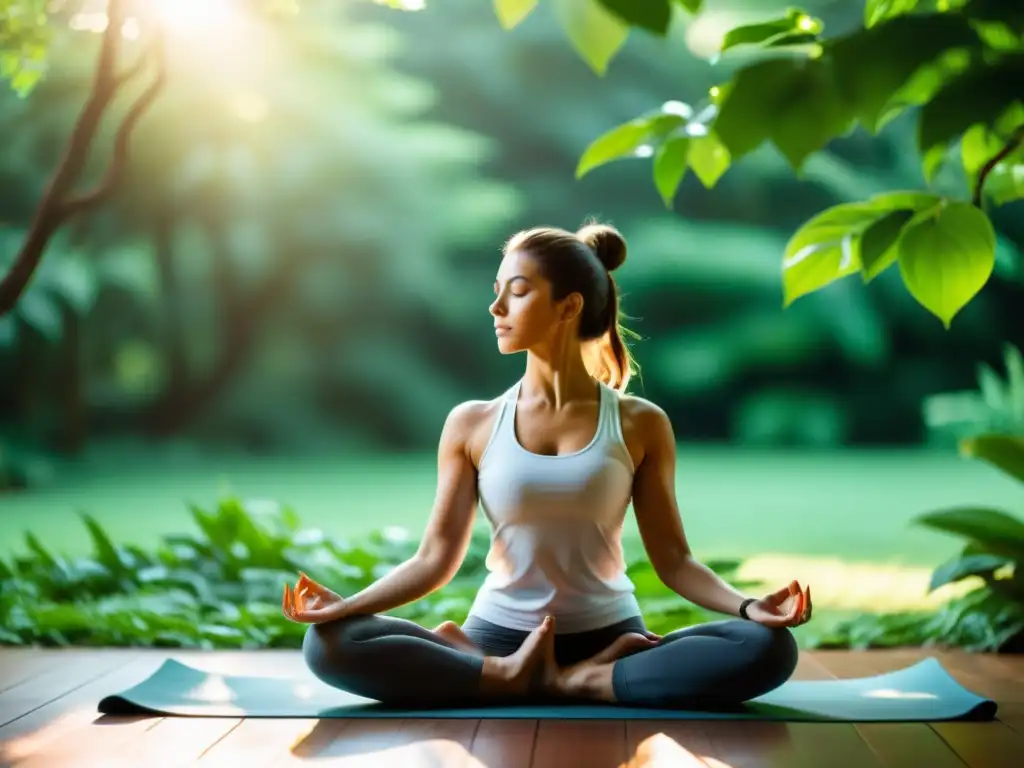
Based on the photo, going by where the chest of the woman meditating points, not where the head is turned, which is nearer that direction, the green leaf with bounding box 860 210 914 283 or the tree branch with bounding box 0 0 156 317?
the green leaf

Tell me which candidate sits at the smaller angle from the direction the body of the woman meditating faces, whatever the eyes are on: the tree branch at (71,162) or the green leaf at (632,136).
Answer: the green leaf

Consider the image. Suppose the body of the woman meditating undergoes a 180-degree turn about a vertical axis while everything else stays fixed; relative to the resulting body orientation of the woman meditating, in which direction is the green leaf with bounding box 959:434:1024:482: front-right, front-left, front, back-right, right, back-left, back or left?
front-right

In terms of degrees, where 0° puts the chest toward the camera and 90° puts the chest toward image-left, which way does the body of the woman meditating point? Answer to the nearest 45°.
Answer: approximately 0°

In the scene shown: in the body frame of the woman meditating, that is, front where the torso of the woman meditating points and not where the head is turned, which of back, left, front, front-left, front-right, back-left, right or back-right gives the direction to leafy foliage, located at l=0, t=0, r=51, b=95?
back-right

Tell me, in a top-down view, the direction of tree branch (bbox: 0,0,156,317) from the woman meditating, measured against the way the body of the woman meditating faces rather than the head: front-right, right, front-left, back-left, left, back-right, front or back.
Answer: back-right

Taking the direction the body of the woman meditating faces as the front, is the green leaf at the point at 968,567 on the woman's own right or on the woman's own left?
on the woman's own left
